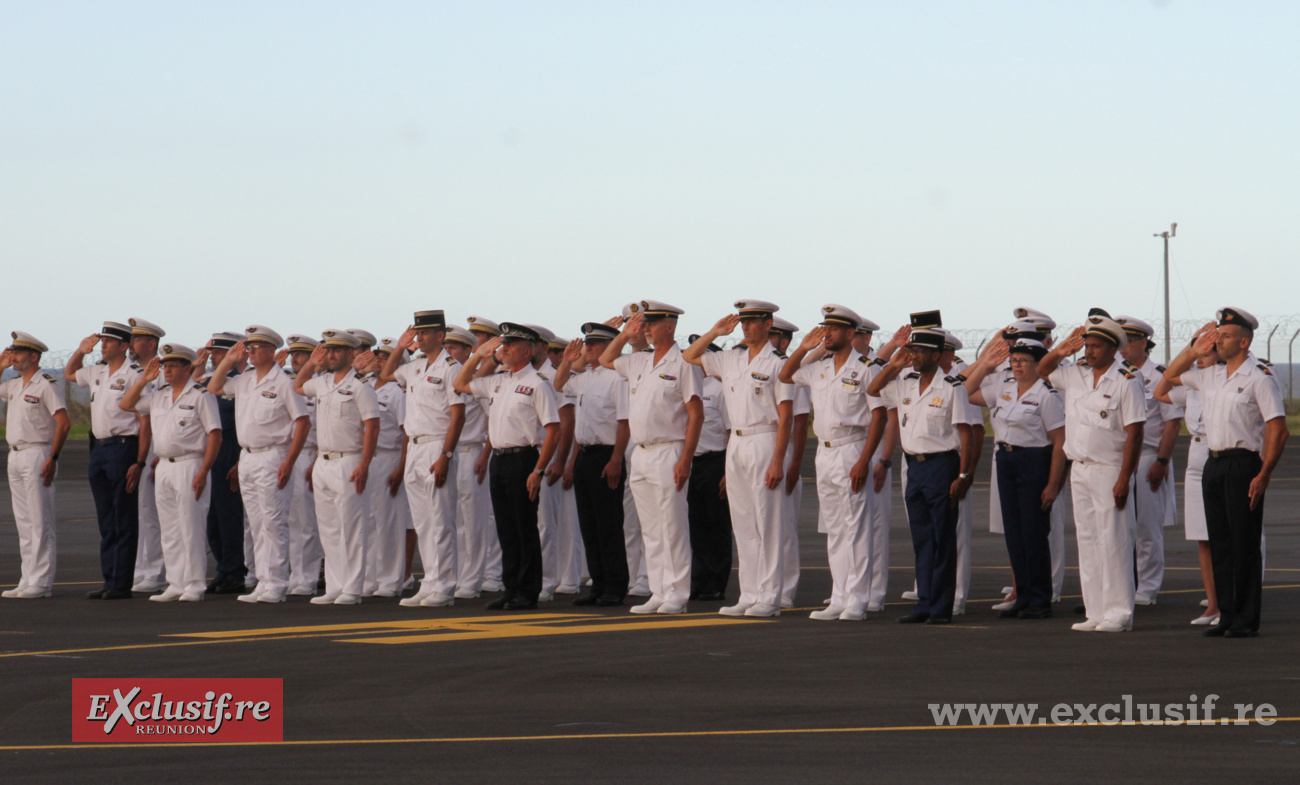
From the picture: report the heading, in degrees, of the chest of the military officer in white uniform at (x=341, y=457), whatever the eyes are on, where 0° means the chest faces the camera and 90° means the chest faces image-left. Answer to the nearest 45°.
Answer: approximately 45°

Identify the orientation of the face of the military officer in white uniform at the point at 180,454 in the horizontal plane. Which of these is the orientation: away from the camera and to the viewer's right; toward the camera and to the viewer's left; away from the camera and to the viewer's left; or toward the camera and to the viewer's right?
toward the camera and to the viewer's left

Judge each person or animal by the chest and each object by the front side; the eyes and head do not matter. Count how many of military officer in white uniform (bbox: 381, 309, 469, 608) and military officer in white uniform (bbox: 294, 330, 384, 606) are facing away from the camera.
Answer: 0

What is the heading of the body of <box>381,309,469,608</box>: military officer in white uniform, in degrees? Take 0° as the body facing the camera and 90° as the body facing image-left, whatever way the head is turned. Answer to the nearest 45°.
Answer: approximately 45°

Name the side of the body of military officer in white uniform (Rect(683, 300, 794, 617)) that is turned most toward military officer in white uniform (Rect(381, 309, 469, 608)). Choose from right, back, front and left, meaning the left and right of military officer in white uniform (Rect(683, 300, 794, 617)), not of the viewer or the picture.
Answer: right

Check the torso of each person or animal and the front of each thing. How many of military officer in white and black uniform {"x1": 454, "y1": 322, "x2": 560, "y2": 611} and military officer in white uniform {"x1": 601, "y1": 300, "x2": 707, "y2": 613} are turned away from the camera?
0

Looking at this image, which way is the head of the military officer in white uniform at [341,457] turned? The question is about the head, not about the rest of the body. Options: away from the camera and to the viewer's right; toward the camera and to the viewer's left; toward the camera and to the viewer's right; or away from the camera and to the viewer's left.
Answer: toward the camera and to the viewer's left

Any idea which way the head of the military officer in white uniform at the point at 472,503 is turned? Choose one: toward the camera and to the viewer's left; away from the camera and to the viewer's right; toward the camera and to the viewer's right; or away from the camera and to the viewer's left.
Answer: toward the camera and to the viewer's left

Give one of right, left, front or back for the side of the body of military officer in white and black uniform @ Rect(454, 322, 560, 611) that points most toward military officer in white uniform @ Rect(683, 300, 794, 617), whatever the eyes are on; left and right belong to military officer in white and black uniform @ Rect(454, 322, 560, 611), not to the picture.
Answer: left

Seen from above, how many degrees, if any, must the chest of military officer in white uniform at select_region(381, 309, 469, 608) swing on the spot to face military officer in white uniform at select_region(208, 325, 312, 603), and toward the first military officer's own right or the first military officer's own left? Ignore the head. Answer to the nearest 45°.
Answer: approximately 45° to the first military officer's own right

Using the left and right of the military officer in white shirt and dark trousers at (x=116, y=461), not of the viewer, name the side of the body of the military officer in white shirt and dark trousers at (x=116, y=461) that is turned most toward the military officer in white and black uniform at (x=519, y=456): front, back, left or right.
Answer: left

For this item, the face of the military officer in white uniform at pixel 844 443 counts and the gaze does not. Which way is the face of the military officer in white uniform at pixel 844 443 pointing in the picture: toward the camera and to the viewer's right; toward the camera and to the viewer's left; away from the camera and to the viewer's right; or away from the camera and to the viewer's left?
toward the camera and to the viewer's left
